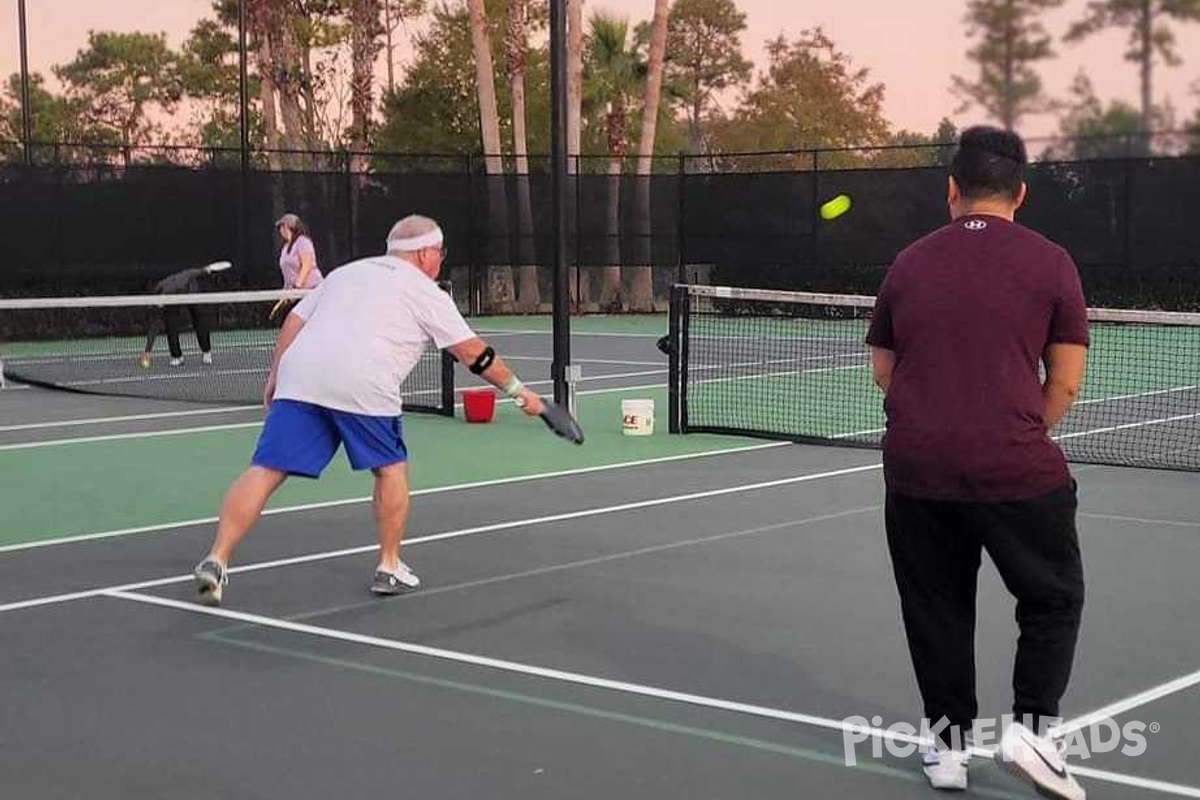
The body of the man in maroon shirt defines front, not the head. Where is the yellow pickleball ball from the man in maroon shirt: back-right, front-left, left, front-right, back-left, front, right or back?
front

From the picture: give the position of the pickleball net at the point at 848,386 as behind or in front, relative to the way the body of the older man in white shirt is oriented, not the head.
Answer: in front

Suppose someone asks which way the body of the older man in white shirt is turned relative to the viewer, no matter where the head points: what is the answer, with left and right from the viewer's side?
facing away from the viewer and to the right of the viewer

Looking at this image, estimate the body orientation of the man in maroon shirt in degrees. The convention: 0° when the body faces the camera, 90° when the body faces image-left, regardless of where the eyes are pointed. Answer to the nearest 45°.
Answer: approximately 180°

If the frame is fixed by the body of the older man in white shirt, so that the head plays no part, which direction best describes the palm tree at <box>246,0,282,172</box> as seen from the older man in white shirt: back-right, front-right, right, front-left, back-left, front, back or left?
front-left

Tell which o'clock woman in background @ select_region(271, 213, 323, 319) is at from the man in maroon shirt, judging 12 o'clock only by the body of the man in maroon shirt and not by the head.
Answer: The woman in background is roughly at 11 o'clock from the man in maroon shirt.

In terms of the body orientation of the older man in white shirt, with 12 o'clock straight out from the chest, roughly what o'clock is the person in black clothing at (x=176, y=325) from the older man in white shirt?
The person in black clothing is roughly at 10 o'clock from the older man in white shirt.

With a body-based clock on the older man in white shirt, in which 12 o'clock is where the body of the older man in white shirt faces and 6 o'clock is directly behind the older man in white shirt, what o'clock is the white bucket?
The white bucket is roughly at 11 o'clock from the older man in white shirt.

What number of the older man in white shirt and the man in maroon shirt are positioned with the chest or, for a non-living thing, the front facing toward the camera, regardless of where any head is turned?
0

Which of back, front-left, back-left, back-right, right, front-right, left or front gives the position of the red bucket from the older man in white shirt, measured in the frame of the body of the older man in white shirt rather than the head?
front-left

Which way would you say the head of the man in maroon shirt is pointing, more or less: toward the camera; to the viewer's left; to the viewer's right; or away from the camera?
away from the camera

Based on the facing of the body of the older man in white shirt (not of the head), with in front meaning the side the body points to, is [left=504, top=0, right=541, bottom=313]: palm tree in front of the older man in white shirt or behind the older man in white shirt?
in front

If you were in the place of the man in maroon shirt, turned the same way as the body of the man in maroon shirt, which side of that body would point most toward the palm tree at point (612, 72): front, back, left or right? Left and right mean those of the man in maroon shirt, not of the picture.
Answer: front

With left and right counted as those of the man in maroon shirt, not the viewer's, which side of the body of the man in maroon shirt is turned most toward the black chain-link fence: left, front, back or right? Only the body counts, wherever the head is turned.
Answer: front

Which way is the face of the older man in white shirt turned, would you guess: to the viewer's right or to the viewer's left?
to the viewer's right

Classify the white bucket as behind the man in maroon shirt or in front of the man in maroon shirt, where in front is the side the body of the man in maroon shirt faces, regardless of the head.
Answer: in front
